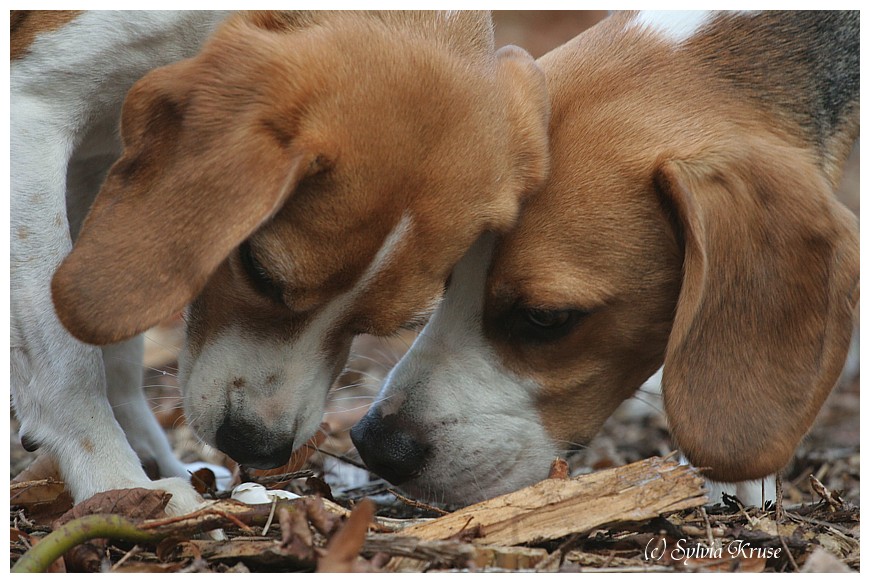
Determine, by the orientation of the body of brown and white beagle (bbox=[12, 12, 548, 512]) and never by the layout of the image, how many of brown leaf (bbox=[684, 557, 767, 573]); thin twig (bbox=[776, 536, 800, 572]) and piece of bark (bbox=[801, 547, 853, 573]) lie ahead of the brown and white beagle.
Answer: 3

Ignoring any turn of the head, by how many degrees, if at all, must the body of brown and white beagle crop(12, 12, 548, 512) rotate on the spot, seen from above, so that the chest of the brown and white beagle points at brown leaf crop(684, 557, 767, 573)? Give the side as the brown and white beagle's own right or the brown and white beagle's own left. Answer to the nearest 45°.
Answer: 0° — it already faces it

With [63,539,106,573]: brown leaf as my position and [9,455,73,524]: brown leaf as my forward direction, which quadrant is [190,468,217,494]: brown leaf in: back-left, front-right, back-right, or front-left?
front-right

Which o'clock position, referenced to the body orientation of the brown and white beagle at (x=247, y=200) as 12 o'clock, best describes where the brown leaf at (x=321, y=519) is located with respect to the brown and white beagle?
The brown leaf is roughly at 1 o'clock from the brown and white beagle.

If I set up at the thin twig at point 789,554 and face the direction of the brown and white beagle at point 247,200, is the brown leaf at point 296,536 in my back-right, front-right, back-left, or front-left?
front-left
